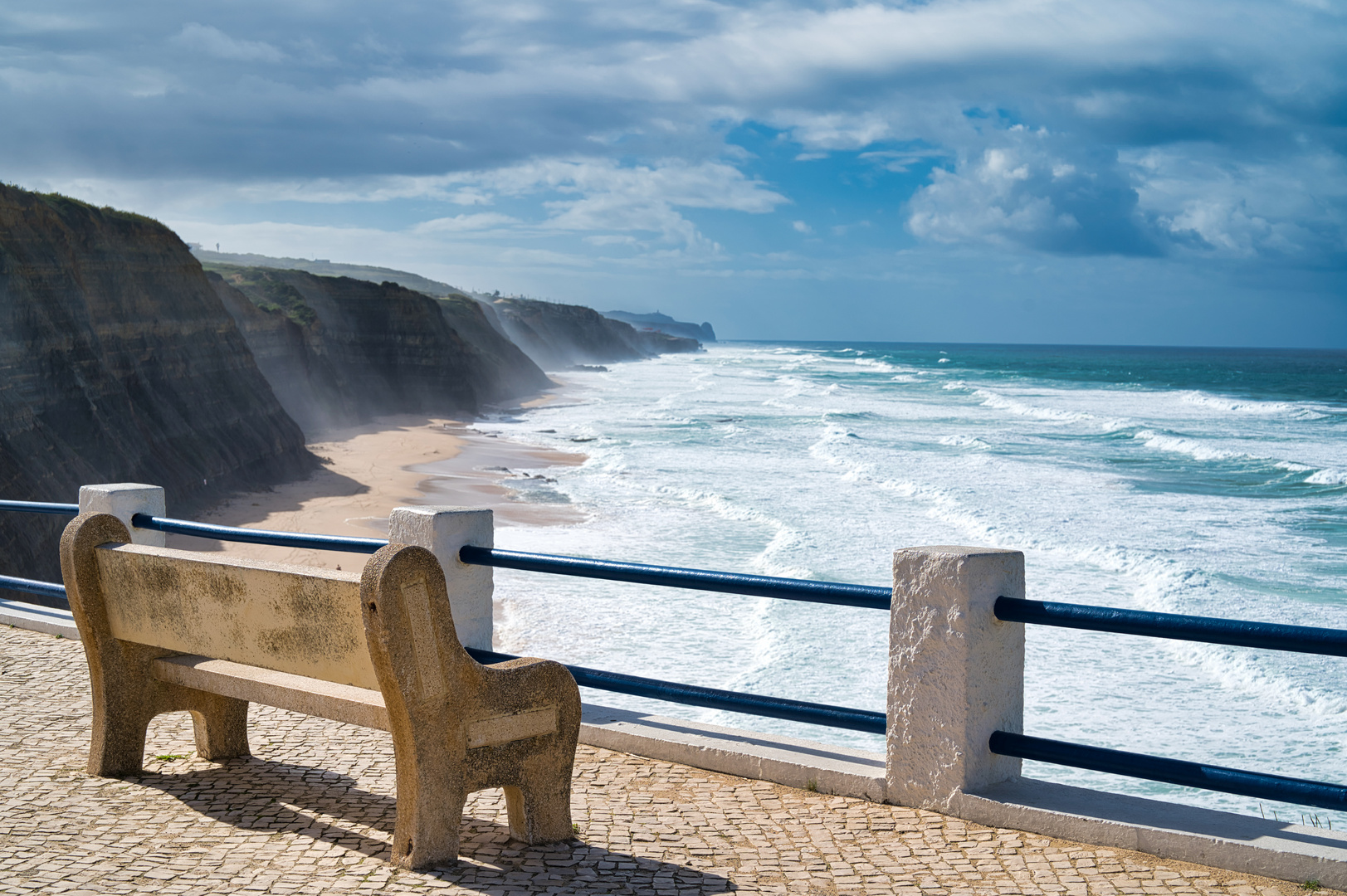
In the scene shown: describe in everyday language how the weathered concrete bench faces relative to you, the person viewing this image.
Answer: facing away from the viewer and to the right of the viewer
